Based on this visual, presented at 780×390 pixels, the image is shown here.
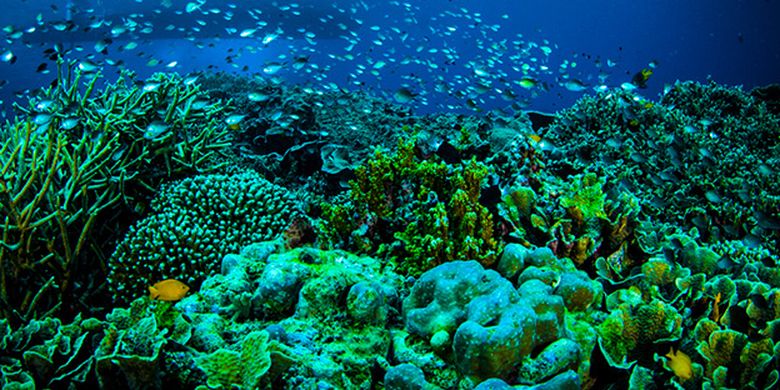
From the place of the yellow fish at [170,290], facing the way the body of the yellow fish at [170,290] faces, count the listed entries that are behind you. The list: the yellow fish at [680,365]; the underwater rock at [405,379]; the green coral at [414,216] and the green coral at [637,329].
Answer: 0

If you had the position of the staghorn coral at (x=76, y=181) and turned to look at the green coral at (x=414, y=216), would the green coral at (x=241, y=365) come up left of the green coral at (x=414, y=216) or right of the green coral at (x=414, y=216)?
right

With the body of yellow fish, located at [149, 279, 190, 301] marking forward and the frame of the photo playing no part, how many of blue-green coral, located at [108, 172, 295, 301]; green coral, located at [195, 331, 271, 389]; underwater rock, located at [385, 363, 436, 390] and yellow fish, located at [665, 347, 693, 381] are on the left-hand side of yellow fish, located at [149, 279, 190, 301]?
1

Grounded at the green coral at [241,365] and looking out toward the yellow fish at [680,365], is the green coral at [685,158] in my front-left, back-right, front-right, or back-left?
front-left

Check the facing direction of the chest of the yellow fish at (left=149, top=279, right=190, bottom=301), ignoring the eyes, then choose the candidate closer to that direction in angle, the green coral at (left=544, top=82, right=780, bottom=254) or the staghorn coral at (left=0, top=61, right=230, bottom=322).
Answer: the green coral

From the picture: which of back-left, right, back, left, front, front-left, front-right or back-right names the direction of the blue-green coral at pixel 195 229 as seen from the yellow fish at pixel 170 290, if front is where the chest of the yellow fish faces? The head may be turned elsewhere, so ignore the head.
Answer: left

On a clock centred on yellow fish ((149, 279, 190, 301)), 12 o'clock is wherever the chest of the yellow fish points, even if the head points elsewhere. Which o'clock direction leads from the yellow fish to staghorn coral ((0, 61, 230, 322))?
The staghorn coral is roughly at 8 o'clock from the yellow fish.

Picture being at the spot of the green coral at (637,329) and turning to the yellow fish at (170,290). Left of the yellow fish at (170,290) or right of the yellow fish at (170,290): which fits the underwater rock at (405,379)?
left

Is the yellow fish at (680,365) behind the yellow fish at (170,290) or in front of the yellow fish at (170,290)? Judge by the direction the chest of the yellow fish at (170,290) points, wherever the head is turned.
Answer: in front

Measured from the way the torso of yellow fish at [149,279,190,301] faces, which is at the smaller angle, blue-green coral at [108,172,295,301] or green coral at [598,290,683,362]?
the green coral

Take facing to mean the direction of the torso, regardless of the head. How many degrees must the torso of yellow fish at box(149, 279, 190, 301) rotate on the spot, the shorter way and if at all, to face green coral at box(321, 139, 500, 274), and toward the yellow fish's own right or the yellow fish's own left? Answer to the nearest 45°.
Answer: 0° — it already faces it

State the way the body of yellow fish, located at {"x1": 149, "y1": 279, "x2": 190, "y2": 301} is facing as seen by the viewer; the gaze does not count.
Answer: to the viewer's right

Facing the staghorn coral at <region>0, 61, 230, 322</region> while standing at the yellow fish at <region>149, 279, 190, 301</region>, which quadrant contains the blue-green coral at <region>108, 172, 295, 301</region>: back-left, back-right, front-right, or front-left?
front-right
